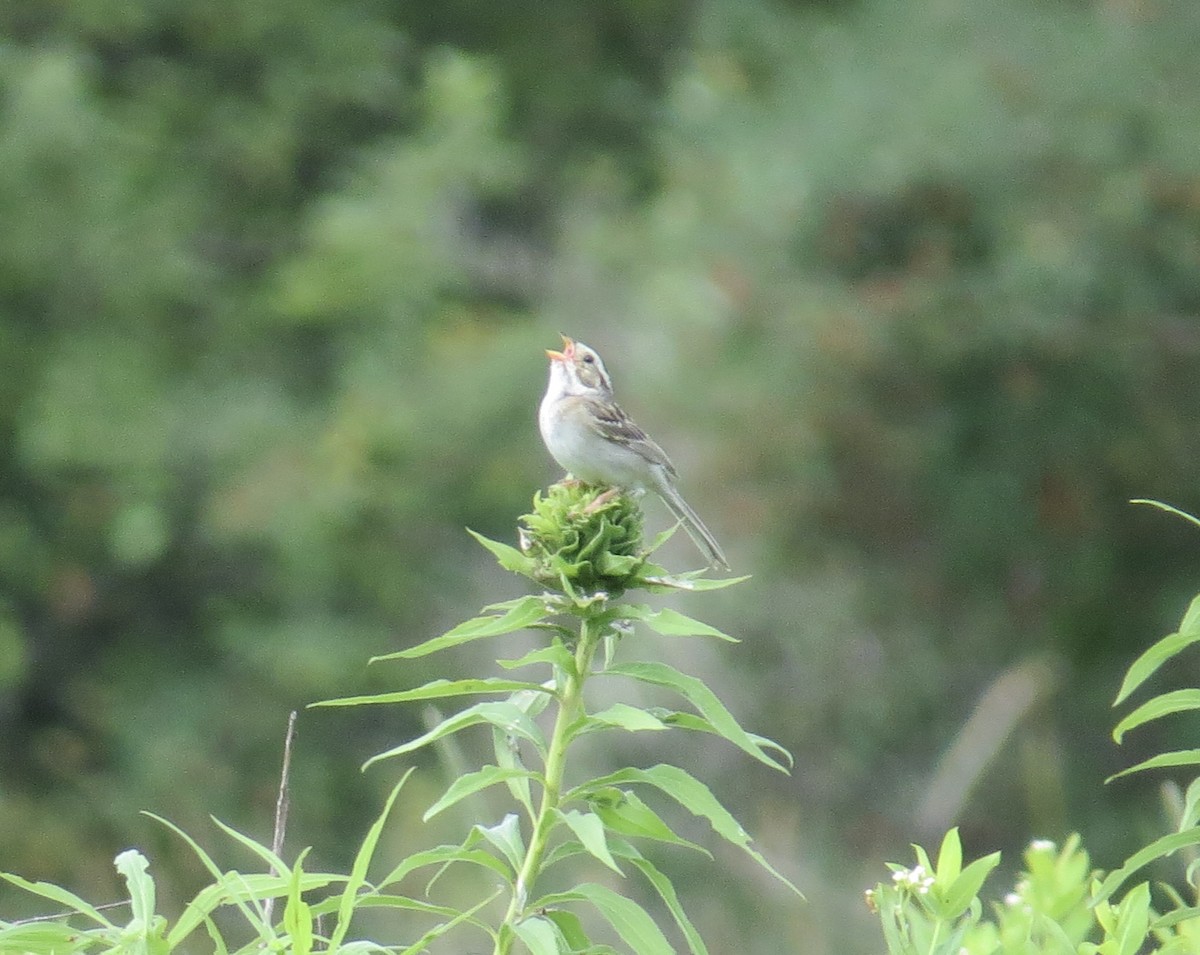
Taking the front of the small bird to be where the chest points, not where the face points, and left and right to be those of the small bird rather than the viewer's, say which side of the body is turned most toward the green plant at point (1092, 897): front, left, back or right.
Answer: left

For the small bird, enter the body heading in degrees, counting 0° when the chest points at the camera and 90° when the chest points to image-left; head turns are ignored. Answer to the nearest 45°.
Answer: approximately 90°
